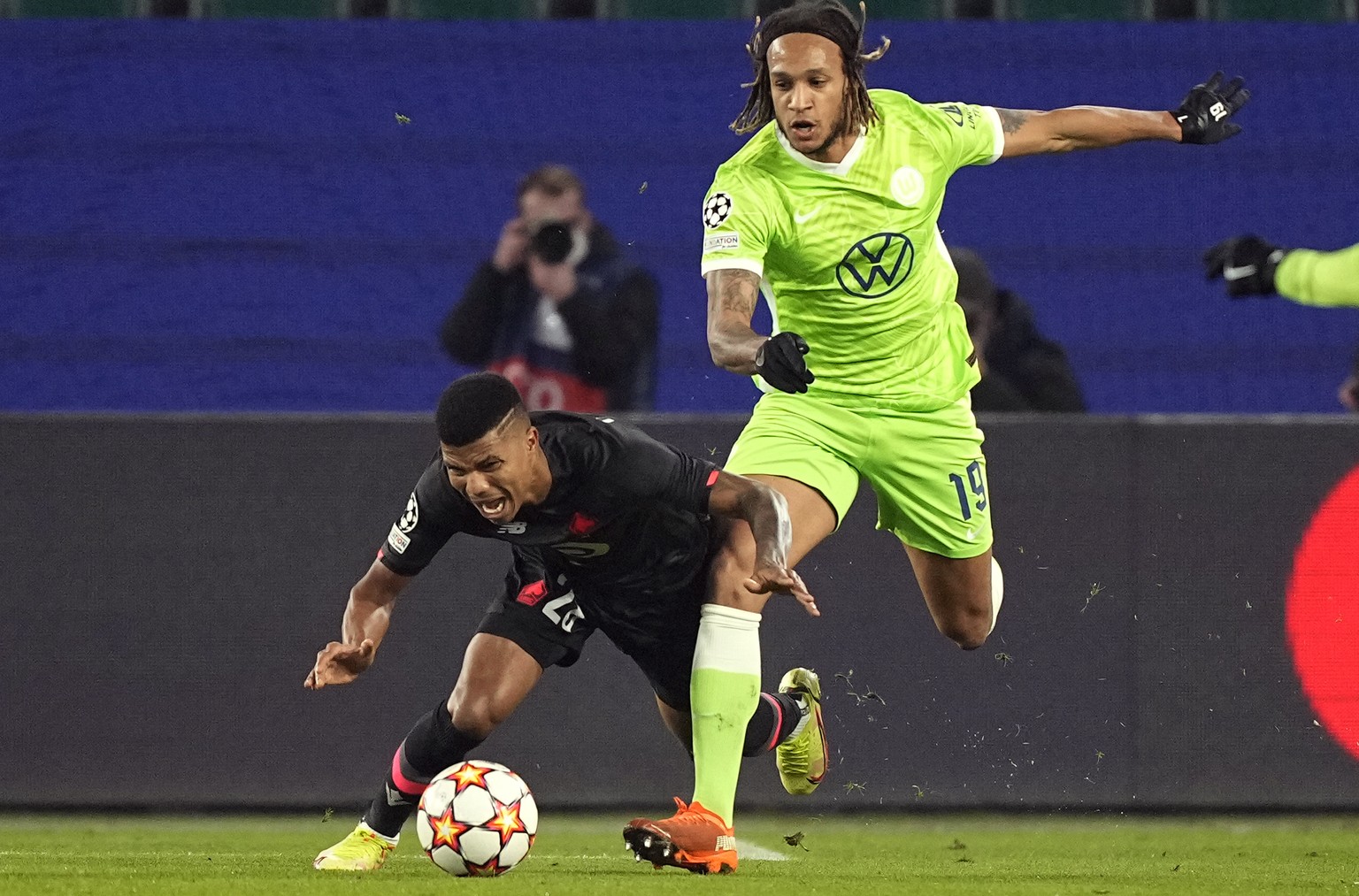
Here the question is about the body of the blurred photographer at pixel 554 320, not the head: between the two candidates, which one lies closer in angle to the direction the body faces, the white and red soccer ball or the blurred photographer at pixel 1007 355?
the white and red soccer ball

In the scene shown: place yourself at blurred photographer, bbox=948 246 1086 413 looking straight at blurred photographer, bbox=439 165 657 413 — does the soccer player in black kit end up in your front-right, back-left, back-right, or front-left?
front-left

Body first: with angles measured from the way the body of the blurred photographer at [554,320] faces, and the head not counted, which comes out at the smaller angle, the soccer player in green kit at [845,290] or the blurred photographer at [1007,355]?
the soccer player in green kit

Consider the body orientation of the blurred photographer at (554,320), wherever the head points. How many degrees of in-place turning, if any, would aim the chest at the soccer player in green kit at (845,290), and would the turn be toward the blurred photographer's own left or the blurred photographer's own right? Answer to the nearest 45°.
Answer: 0° — they already face them

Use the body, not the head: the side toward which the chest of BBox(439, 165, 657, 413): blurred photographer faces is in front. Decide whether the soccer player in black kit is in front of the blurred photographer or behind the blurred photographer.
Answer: in front

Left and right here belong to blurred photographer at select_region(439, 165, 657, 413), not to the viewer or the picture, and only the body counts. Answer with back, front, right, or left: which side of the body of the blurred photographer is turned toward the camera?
front

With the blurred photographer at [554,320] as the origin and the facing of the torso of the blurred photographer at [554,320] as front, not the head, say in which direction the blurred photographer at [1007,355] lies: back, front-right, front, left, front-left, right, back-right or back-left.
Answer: left

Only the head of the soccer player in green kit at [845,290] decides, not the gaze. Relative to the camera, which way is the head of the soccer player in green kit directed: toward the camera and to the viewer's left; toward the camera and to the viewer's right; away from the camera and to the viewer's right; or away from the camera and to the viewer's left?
toward the camera and to the viewer's left

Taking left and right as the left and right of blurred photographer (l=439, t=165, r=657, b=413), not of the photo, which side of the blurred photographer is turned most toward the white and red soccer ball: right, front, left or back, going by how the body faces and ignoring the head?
front
